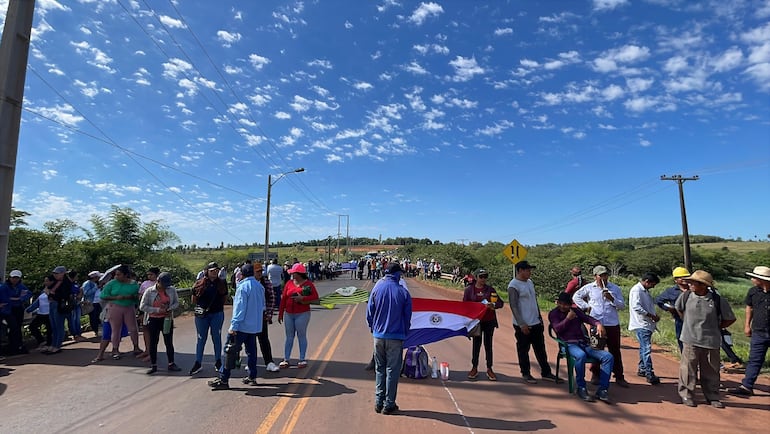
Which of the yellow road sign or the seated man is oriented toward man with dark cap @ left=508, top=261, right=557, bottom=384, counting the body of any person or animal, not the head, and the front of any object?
the yellow road sign

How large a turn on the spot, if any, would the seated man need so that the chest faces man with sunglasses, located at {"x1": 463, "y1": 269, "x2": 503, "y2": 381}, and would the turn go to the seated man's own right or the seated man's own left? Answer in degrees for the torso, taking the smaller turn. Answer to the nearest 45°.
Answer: approximately 135° to the seated man's own right

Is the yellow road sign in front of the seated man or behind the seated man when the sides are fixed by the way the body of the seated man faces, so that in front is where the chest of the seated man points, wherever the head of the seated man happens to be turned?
behind

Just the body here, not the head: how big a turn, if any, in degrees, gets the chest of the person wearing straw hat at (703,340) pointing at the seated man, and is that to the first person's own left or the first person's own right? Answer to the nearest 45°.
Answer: approximately 45° to the first person's own right

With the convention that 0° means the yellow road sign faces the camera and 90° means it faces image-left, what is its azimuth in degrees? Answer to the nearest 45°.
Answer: approximately 0°

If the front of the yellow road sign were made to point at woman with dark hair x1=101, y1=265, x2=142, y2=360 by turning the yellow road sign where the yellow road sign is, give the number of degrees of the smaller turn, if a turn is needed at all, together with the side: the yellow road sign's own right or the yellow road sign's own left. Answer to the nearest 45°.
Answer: approximately 45° to the yellow road sign's own right
